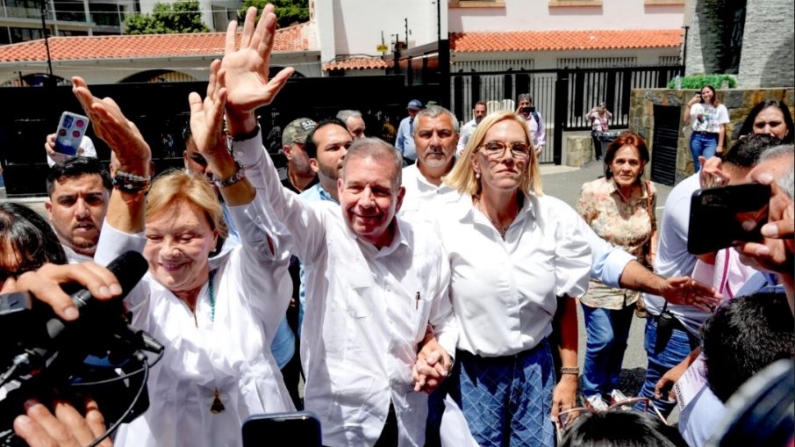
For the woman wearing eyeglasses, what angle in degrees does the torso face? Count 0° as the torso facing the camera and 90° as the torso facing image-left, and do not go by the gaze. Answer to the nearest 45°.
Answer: approximately 0°

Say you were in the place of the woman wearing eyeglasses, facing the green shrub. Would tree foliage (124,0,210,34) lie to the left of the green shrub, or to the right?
left

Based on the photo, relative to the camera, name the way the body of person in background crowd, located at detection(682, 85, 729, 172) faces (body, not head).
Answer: toward the camera

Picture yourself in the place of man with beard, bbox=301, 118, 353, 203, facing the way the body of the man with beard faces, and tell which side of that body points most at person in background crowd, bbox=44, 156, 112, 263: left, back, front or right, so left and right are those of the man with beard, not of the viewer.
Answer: right

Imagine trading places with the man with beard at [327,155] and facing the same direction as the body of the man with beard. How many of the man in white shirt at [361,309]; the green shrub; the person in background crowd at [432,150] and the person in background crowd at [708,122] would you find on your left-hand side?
3

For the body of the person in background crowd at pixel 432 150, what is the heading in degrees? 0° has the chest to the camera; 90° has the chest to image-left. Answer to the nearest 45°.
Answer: approximately 0°

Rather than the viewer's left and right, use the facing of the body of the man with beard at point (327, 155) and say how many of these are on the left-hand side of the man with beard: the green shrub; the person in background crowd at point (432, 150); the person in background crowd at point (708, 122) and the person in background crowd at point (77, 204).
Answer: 3

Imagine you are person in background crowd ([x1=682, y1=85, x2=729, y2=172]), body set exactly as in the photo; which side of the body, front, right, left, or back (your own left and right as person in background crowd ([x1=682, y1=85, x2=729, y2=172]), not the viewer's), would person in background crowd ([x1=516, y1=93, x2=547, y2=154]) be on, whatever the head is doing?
right

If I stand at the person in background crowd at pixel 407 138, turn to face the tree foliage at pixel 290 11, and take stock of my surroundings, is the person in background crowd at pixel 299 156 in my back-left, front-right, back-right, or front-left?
back-left

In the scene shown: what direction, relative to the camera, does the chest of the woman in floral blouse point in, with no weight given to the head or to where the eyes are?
toward the camera

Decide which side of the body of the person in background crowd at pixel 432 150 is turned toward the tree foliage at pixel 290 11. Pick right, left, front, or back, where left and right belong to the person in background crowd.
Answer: back

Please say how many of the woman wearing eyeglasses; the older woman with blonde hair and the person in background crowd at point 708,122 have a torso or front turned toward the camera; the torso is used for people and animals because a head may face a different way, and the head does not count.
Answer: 3
